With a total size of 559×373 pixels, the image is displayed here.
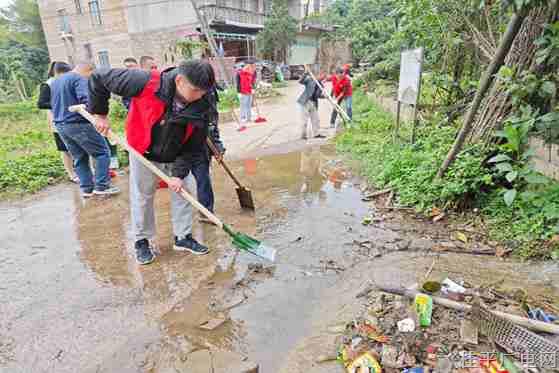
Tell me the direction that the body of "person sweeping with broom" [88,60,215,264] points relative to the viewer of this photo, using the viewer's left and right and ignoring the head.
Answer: facing the viewer and to the right of the viewer

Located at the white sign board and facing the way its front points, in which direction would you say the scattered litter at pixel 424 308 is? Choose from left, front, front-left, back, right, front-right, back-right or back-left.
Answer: front-left

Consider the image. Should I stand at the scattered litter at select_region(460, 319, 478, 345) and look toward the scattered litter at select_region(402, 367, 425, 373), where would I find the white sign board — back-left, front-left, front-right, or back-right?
back-right

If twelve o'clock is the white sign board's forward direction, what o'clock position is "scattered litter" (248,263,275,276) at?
The scattered litter is roughly at 11 o'clock from the white sign board.

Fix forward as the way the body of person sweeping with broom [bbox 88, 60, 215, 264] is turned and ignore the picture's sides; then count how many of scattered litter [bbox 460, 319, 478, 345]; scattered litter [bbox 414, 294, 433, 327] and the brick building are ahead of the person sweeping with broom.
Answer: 2

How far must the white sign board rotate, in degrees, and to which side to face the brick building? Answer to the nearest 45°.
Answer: approximately 90° to its right

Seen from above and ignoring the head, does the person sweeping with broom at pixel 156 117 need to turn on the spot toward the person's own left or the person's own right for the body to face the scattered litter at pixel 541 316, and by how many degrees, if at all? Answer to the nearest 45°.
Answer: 0° — they already face it

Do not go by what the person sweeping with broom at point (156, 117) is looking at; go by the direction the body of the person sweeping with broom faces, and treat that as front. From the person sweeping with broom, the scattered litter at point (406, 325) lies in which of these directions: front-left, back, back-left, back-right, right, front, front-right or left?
front

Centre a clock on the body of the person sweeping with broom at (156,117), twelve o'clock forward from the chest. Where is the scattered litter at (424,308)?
The scattered litter is roughly at 12 o'clock from the person sweeping with broom.

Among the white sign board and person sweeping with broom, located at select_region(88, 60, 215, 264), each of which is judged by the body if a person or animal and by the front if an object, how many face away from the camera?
0

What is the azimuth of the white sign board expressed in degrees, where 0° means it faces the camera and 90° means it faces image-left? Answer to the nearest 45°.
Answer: approximately 45°

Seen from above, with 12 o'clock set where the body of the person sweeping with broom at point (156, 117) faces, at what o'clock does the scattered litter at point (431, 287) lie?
The scattered litter is roughly at 12 o'clock from the person sweeping with broom.

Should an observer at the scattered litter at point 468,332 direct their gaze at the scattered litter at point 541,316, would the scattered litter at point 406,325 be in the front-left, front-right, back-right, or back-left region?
back-left

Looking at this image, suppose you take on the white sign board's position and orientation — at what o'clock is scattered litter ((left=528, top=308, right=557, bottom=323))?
The scattered litter is roughly at 10 o'clock from the white sign board.

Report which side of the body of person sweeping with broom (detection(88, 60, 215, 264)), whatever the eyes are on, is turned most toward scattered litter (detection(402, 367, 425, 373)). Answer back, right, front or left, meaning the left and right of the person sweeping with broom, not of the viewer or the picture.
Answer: front
